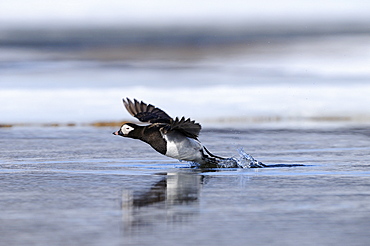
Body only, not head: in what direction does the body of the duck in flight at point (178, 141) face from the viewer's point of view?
to the viewer's left

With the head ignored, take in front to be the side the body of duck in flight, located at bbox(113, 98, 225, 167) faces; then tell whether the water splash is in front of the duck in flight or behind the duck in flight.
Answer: behind
